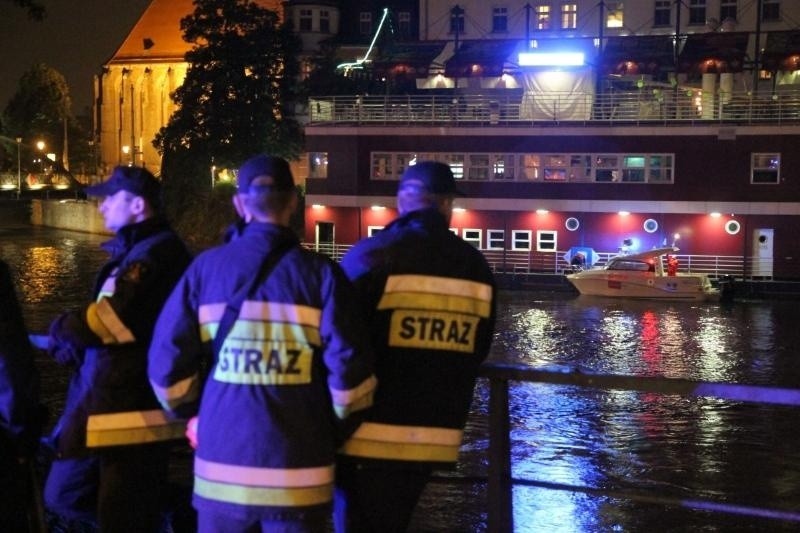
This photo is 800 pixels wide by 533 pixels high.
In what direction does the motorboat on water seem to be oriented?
to the viewer's left

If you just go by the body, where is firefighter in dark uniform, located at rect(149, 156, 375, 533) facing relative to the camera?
away from the camera

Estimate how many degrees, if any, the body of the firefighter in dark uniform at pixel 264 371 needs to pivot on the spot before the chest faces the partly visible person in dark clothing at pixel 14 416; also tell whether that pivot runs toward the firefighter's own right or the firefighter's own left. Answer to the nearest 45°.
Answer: approximately 45° to the firefighter's own left

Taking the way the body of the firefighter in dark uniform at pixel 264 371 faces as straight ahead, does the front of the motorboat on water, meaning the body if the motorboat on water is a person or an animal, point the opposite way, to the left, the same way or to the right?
to the left

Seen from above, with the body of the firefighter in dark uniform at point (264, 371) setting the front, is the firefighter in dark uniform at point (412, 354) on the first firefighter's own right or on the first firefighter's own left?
on the first firefighter's own right

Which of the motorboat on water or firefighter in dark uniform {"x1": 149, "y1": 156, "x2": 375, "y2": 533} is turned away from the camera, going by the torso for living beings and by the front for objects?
the firefighter in dark uniform

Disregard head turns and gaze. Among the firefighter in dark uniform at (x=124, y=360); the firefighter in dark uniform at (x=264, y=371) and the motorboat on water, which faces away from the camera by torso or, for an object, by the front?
the firefighter in dark uniform at (x=264, y=371)

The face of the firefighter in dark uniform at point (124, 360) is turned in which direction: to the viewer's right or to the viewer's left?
to the viewer's left

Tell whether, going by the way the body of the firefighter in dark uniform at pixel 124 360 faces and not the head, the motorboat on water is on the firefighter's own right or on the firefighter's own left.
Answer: on the firefighter's own right

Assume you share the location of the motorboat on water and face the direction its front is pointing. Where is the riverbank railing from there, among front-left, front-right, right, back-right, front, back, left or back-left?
left

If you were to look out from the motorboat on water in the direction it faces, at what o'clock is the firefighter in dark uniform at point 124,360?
The firefighter in dark uniform is roughly at 9 o'clock from the motorboat on water.
